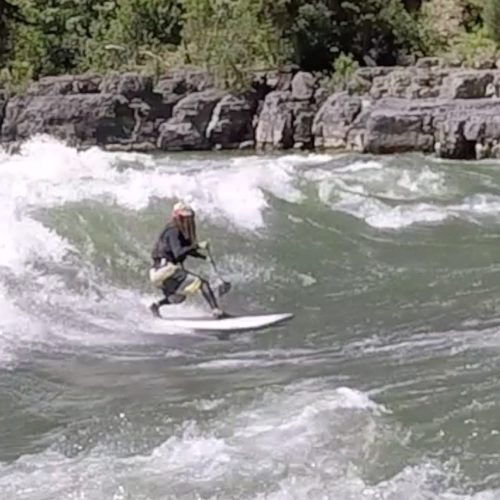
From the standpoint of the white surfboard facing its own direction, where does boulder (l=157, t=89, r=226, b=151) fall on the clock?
The boulder is roughly at 9 o'clock from the white surfboard.

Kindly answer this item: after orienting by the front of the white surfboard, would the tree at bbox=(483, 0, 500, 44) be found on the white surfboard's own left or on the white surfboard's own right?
on the white surfboard's own left

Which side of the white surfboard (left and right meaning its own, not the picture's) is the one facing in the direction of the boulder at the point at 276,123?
left

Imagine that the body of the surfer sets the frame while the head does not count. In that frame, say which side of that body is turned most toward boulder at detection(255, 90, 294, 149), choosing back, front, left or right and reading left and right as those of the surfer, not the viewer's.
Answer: left

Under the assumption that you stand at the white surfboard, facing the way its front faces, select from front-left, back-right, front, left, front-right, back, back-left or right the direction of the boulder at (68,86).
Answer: left

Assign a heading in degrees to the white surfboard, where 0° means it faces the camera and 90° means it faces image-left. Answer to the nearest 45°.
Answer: approximately 270°

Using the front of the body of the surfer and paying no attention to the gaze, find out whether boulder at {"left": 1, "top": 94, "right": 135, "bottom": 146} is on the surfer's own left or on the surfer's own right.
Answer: on the surfer's own left

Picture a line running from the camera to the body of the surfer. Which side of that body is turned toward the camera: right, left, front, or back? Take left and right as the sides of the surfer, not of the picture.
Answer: right

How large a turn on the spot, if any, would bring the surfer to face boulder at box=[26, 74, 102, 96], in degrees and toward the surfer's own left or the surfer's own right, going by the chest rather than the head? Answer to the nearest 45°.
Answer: approximately 90° to the surfer's own left

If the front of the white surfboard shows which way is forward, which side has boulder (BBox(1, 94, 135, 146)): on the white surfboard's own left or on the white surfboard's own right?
on the white surfboard's own left

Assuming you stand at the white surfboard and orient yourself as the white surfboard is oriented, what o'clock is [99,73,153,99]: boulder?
The boulder is roughly at 9 o'clock from the white surfboard.
